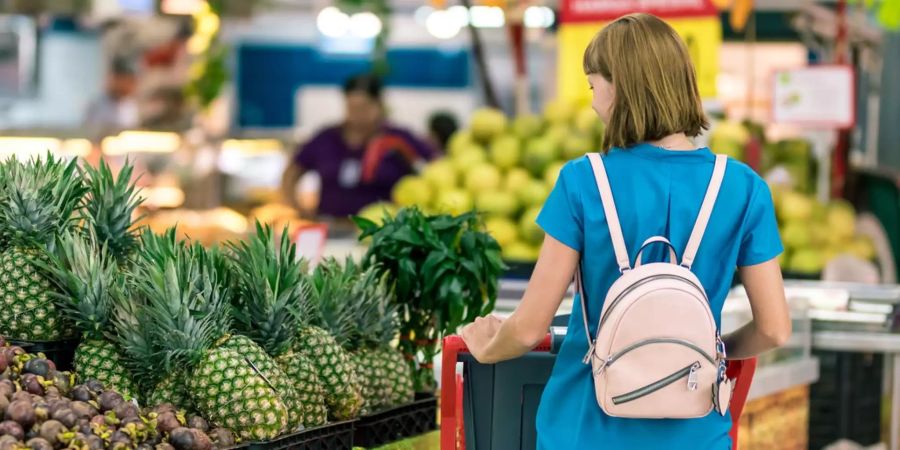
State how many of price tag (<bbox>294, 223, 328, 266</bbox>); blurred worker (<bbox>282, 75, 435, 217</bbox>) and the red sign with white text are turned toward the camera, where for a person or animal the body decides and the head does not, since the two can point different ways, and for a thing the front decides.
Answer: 3

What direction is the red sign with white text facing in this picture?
toward the camera

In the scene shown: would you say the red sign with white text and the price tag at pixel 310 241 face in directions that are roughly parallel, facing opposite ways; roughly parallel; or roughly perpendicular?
roughly parallel

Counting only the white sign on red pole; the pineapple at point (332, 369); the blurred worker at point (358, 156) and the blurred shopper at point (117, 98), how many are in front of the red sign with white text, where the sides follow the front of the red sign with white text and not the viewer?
1

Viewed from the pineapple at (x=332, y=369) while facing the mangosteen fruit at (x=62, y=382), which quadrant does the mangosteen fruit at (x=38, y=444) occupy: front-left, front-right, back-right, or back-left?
front-left

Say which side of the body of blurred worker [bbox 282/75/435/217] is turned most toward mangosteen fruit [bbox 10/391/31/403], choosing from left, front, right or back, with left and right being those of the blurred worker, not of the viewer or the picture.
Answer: front

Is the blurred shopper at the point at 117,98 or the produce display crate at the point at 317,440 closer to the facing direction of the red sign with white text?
the produce display crate

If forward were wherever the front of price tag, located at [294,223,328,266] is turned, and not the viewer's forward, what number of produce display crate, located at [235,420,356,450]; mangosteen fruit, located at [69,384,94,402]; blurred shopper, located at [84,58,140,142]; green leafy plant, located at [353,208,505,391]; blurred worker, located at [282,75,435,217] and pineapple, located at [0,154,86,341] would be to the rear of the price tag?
2

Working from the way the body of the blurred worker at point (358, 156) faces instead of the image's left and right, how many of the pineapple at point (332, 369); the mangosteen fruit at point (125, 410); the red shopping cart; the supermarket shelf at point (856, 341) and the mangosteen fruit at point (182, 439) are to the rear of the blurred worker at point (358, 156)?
0

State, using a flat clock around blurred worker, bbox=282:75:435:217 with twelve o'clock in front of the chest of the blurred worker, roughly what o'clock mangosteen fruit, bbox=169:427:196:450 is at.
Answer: The mangosteen fruit is roughly at 12 o'clock from the blurred worker.

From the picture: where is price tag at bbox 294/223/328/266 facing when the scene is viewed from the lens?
facing the viewer

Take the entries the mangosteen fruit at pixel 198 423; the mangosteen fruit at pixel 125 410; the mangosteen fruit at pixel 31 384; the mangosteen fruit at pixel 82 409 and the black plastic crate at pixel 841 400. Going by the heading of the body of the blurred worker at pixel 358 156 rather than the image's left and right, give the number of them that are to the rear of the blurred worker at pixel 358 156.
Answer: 0

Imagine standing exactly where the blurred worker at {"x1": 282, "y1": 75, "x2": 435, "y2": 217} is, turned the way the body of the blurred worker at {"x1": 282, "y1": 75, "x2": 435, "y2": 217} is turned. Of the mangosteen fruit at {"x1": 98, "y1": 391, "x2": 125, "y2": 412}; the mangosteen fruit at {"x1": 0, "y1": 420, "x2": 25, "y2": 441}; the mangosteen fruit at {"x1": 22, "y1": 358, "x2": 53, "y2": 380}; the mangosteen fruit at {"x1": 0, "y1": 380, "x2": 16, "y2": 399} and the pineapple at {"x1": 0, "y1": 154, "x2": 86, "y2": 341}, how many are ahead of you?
5

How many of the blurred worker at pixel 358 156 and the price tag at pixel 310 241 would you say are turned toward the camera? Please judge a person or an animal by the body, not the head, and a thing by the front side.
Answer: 2

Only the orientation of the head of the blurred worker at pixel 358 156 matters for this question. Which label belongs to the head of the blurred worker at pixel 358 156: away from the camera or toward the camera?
toward the camera

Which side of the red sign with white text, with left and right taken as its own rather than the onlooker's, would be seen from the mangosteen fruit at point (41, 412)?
front

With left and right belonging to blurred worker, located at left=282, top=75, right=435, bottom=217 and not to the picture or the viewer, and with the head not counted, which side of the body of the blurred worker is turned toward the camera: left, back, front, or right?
front

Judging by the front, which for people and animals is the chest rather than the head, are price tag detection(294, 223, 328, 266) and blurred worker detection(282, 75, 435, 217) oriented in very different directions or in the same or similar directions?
same or similar directions

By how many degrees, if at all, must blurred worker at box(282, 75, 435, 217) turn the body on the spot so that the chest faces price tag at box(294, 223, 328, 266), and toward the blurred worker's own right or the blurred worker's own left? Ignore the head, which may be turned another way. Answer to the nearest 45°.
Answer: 0° — they already face it
